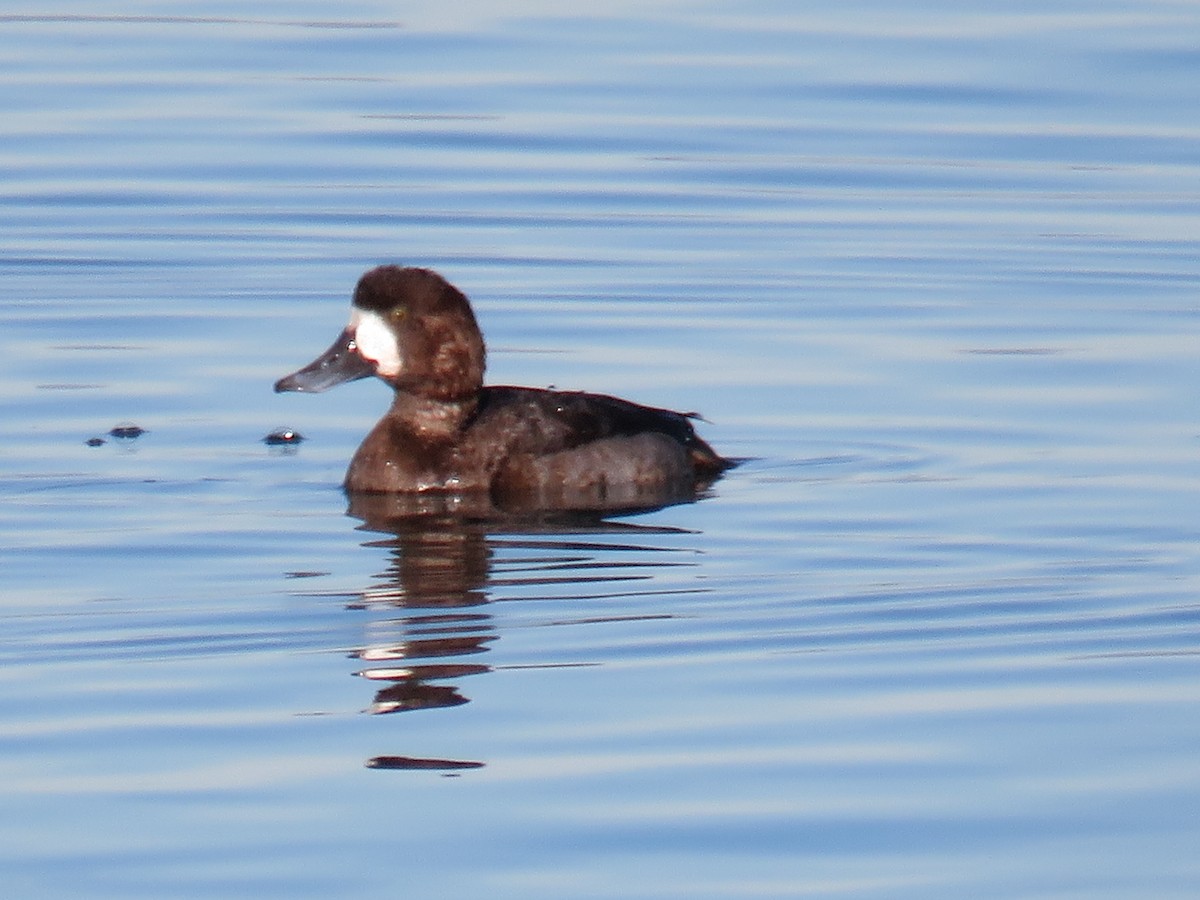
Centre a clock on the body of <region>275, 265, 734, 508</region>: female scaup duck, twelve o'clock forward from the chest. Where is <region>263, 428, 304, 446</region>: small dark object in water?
The small dark object in water is roughly at 1 o'clock from the female scaup duck.

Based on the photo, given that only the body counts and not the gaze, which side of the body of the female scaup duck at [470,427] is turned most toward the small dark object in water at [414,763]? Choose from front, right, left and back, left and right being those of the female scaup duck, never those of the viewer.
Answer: left

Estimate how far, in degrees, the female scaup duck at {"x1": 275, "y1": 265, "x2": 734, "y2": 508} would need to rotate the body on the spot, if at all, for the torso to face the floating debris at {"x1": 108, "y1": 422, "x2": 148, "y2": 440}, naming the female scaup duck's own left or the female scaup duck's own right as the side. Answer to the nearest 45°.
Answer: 0° — it already faces it

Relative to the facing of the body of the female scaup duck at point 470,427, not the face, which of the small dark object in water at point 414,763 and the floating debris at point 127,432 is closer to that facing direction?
the floating debris

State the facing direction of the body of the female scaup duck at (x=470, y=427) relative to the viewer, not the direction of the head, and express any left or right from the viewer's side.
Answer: facing to the left of the viewer
